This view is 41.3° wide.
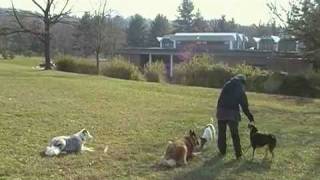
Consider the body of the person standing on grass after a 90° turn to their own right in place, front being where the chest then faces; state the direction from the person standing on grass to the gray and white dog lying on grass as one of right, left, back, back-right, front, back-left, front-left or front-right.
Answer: back-right

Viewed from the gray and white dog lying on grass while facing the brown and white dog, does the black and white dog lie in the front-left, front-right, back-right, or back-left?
front-left

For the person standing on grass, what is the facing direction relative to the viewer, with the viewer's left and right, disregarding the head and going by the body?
facing away from the viewer and to the right of the viewer
